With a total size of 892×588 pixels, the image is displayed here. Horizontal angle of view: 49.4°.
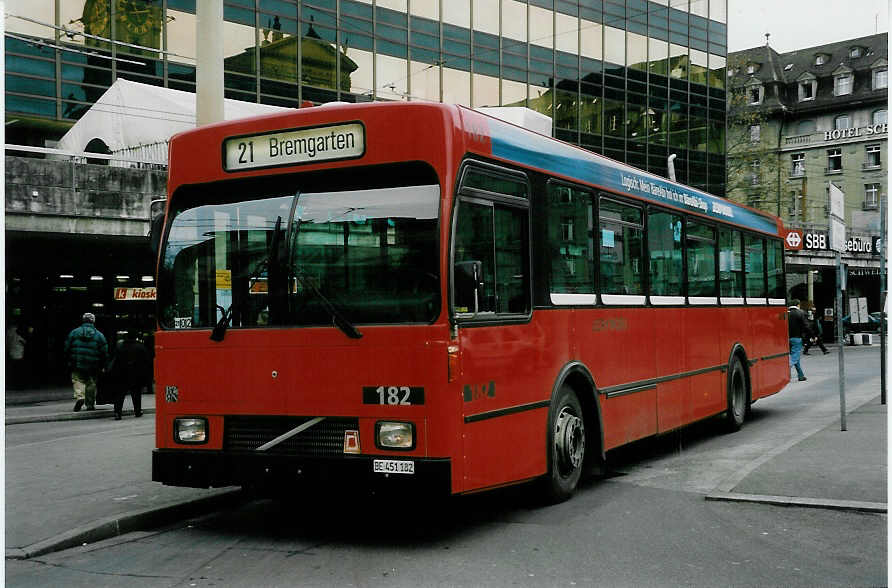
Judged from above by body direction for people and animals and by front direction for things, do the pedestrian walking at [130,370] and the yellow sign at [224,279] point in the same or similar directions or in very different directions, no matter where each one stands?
very different directions

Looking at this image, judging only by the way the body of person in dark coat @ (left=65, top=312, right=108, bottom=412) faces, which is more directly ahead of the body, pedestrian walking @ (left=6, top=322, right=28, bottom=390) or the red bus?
the pedestrian walking

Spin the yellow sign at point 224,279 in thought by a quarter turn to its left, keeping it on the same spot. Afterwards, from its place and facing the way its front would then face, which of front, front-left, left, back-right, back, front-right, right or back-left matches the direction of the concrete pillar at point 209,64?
left

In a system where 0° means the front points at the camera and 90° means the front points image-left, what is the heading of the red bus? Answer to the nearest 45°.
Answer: approximately 45°

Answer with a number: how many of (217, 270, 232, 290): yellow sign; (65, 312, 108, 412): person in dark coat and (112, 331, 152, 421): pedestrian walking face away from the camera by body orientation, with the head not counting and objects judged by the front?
2

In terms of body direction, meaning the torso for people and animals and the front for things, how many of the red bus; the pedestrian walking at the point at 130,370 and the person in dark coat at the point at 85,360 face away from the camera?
2

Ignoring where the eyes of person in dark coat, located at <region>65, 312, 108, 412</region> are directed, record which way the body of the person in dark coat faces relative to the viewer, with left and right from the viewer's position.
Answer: facing away from the viewer

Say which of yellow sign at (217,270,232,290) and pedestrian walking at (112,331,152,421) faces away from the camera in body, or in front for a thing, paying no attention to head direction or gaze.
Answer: the pedestrian walking

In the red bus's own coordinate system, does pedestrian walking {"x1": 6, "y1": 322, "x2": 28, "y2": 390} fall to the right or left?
on its right
